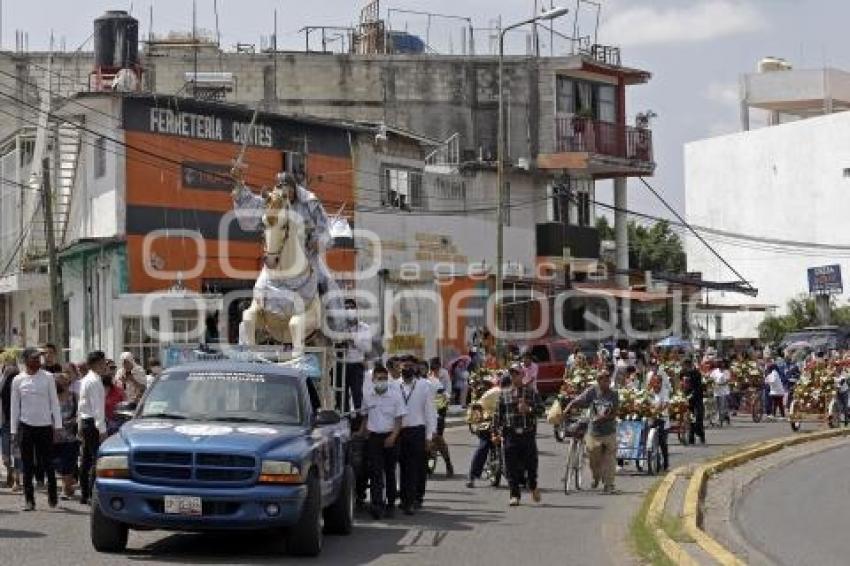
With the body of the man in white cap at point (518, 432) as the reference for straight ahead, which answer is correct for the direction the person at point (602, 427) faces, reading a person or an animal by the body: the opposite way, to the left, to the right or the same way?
the same way

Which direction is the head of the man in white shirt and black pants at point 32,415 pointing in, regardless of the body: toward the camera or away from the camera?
toward the camera

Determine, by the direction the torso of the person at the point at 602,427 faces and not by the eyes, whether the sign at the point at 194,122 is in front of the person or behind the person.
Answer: behind

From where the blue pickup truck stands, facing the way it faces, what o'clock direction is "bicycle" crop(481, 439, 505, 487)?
The bicycle is roughly at 7 o'clock from the blue pickup truck.

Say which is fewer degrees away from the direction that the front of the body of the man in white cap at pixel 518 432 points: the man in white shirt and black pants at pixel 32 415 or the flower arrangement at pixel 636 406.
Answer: the man in white shirt and black pants

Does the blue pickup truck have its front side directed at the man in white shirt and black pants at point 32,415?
no

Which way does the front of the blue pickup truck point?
toward the camera

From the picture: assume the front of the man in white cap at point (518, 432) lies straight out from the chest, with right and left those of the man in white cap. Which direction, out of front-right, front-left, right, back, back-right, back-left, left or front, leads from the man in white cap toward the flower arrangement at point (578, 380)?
back

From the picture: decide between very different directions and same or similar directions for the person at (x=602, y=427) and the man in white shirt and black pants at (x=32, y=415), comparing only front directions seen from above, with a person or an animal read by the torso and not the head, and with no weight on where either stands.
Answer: same or similar directions

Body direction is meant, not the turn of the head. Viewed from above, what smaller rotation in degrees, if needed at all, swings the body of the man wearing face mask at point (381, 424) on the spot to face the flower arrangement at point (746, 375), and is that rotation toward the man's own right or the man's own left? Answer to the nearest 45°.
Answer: approximately 135° to the man's own left

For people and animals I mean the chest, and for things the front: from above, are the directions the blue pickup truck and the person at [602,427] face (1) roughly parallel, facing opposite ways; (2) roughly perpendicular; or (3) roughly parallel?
roughly parallel

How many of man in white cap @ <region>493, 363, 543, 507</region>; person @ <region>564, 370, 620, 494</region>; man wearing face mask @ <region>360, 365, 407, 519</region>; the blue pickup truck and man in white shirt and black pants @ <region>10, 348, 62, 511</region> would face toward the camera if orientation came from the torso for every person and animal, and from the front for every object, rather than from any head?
5

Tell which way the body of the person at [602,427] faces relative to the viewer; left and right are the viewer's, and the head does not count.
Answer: facing the viewer

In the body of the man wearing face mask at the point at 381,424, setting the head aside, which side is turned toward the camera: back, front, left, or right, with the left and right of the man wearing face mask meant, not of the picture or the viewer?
front

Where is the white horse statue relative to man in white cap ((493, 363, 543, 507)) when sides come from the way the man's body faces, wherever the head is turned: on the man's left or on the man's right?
on the man's right

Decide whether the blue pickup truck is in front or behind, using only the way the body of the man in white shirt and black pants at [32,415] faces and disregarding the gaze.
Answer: in front

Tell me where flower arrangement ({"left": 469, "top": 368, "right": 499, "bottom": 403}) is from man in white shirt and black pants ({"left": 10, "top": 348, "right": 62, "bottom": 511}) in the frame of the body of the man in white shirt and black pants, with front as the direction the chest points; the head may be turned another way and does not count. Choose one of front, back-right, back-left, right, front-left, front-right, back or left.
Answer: back-left

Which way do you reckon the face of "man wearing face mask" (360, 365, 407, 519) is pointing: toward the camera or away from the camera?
toward the camera
